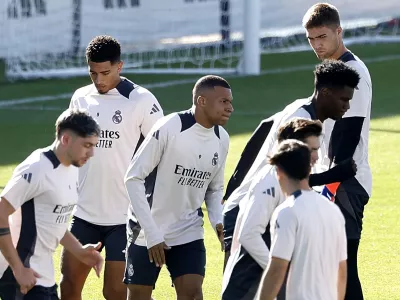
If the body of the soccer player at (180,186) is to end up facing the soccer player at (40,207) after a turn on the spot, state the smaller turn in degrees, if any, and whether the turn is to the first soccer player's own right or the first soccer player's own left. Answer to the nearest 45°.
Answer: approximately 90° to the first soccer player's own right

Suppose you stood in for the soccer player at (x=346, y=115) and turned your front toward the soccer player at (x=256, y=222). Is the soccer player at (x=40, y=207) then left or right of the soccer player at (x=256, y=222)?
right

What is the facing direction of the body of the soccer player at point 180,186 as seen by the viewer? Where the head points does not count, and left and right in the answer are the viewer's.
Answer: facing the viewer and to the right of the viewer

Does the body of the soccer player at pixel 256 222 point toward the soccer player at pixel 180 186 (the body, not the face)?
no

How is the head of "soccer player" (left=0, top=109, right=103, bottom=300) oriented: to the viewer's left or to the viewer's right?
to the viewer's right

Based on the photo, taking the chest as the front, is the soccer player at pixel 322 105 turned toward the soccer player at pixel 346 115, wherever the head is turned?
no

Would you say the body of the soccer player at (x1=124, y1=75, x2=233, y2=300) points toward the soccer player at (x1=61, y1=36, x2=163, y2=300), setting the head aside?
no
